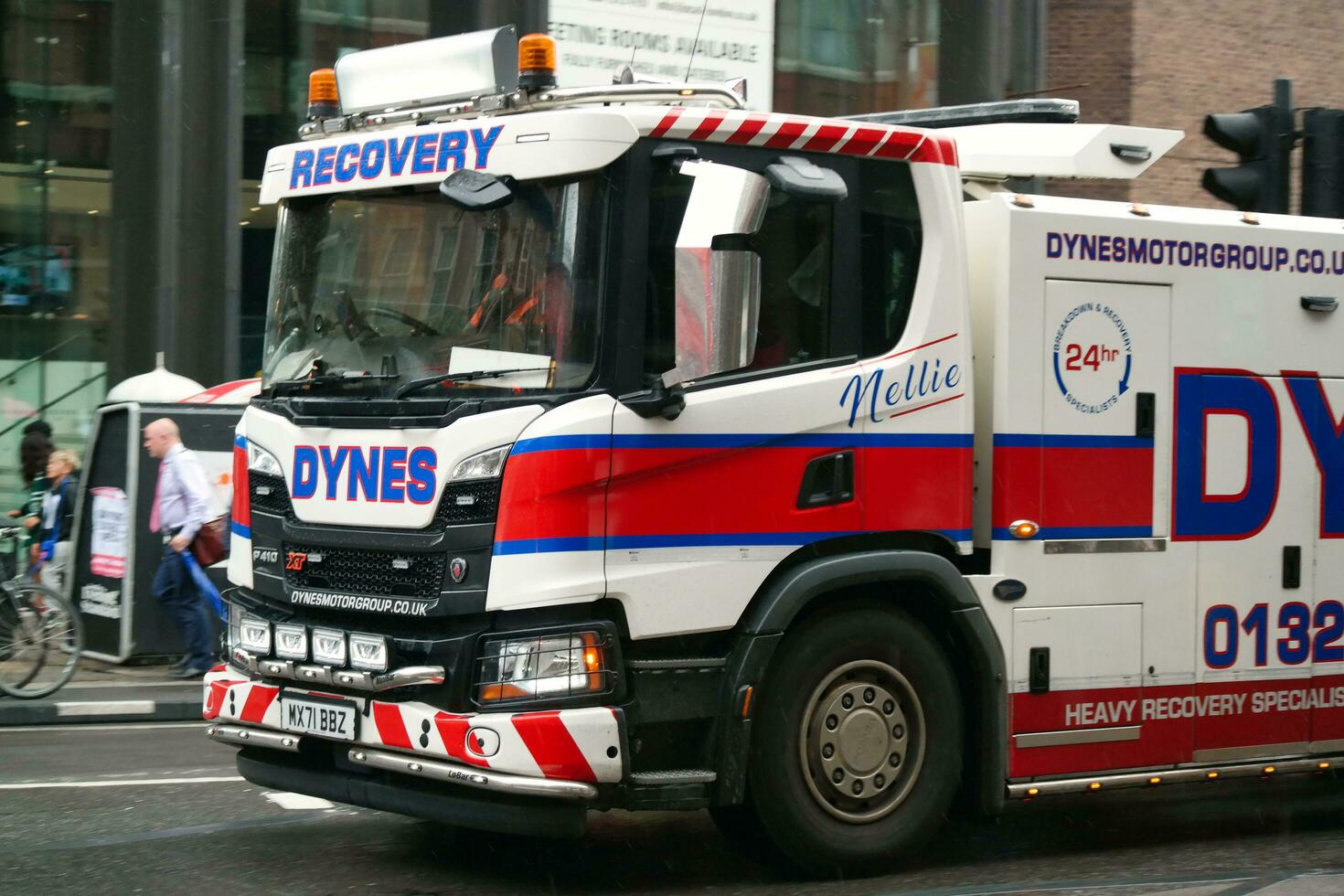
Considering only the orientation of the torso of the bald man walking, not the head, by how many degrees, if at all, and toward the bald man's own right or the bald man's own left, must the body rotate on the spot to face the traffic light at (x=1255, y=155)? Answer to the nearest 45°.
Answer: approximately 135° to the bald man's own left

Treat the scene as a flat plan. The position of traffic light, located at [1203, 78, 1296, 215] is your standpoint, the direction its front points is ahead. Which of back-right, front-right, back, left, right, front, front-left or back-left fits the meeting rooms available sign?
front-right

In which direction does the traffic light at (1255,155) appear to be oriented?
to the viewer's left

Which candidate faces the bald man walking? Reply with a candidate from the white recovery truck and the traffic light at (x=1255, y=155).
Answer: the traffic light

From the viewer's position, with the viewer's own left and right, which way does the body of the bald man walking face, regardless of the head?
facing to the left of the viewer

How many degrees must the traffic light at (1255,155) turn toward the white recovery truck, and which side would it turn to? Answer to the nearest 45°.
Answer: approximately 45° to its left

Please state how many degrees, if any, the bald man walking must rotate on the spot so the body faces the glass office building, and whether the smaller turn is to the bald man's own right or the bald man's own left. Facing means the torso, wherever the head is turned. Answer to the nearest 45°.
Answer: approximately 90° to the bald man's own right

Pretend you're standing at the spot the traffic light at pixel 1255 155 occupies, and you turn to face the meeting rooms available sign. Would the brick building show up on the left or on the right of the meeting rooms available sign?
right

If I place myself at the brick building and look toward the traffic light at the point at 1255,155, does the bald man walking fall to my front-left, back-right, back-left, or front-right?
front-right

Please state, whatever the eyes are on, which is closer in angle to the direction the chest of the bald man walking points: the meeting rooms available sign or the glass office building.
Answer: the glass office building

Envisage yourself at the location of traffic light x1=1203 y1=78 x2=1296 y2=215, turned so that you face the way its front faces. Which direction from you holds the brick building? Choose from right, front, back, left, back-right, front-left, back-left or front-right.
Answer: right

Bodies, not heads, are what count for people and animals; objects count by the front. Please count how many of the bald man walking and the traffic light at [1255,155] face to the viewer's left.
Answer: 2

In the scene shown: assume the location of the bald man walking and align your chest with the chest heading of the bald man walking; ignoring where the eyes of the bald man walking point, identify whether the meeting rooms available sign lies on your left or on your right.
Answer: on your right

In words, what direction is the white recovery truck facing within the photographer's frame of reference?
facing the viewer and to the left of the viewer
